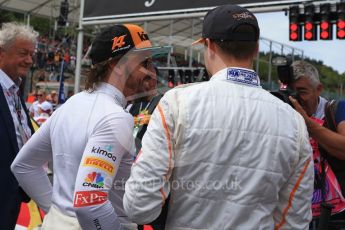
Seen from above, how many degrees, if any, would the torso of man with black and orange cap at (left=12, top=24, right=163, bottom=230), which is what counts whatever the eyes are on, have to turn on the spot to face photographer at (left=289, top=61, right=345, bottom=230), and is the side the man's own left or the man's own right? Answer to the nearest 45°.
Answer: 0° — they already face them

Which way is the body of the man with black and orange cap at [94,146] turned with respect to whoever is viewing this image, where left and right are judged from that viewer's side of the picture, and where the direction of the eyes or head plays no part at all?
facing away from the viewer and to the right of the viewer

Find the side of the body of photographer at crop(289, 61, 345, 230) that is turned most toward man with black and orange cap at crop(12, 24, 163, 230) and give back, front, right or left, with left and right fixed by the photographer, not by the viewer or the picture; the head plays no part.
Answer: front
